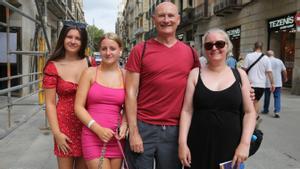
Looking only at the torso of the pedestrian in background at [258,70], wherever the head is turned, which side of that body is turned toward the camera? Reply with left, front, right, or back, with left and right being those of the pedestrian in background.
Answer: back

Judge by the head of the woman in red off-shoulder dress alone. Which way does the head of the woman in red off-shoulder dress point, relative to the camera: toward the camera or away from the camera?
toward the camera

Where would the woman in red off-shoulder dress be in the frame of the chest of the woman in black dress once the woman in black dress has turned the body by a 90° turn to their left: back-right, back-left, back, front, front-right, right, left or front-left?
back

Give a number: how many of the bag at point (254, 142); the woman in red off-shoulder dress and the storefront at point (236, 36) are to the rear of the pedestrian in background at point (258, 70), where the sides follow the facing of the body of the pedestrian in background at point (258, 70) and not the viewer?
2

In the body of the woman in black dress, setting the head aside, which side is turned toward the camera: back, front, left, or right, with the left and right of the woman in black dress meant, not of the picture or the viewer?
front
